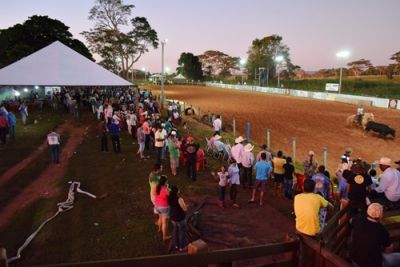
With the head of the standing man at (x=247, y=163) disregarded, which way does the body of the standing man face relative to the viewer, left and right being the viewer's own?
facing away from the viewer and to the right of the viewer

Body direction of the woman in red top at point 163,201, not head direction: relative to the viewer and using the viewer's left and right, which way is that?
facing away from the viewer and to the right of the viewer

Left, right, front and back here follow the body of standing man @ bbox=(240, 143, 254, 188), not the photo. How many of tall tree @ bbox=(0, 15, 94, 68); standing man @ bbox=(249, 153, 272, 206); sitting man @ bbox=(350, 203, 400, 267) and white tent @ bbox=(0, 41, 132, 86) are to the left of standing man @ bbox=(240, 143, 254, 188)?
2

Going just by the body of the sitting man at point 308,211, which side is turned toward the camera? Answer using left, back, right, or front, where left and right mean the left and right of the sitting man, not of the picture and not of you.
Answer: back

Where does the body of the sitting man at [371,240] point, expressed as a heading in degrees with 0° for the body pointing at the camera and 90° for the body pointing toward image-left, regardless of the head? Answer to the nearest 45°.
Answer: approximately 225°

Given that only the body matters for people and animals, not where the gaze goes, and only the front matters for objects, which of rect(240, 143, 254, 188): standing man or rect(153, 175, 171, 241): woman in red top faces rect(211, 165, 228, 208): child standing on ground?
the woman in red top

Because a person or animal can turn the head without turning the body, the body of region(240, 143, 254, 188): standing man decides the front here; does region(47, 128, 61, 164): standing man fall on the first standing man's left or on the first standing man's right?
on the first standing man's left

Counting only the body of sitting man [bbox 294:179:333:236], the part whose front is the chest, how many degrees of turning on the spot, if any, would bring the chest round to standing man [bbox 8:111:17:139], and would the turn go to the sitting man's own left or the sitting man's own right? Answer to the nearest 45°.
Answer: approximately 45° to the sitting man's own left

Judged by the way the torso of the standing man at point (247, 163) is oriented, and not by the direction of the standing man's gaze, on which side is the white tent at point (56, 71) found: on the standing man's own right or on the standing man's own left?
on the standing man's own left

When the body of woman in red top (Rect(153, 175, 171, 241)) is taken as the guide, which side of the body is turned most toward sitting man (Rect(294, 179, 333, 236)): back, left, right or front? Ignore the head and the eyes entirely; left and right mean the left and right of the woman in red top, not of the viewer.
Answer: right

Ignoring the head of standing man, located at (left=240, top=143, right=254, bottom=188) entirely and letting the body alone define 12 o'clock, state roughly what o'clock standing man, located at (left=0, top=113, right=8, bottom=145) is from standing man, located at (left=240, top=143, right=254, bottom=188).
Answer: standing man, located at (left=0, top=113, right=8, bottom=145) is roughly at 8 o'clock from standing man, located at (left=240, top=143, right=254, bottom=188).
